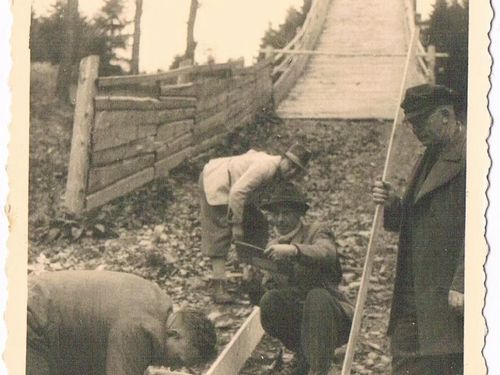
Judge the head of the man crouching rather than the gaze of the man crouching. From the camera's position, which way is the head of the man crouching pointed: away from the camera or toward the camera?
toward the camera

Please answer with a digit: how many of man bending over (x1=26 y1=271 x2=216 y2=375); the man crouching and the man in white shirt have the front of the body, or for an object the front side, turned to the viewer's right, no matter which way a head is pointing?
2

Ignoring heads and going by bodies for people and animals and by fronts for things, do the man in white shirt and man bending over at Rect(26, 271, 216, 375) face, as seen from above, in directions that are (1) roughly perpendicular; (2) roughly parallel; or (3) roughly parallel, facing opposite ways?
roughly parallel

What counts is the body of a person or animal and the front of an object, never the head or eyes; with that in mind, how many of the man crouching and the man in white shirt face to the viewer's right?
1

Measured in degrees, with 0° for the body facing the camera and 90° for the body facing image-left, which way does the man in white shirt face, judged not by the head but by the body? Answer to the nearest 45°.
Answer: approximately 270°

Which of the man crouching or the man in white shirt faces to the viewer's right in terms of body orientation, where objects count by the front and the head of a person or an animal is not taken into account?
the man in white shirt

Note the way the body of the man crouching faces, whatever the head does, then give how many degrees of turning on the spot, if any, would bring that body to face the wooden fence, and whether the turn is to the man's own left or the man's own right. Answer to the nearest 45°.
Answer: approximately 90° to the man's own right

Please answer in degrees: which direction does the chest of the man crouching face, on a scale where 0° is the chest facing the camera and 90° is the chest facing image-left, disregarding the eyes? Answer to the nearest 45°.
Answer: approximately 45°

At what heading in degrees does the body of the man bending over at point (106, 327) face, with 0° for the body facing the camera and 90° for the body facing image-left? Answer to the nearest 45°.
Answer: approximately 270°
